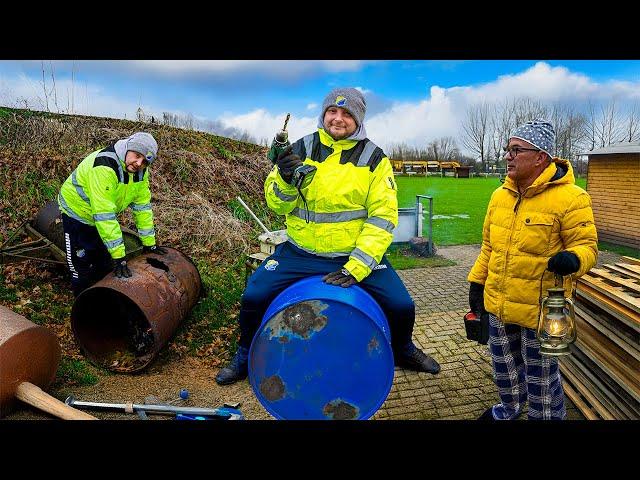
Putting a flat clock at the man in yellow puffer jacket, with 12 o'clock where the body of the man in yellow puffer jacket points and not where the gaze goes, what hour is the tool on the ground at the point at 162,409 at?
The tool on the ground is roughly at 1 o'clock from the man in yellow puffer jacket.

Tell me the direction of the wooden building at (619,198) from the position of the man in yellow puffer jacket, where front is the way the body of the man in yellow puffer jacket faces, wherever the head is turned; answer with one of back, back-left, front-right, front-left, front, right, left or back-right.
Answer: back-right

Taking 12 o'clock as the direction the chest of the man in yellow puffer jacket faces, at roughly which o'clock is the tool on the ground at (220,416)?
The tool on the ground is roughly at 1 o'clock from the man in yellow puffer jacket.

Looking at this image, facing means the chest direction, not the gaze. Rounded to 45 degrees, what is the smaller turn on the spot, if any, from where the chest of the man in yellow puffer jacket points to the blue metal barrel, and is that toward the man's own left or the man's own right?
0° — they already face it

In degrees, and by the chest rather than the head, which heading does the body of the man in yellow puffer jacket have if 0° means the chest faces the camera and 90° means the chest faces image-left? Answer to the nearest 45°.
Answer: approximately 45°
